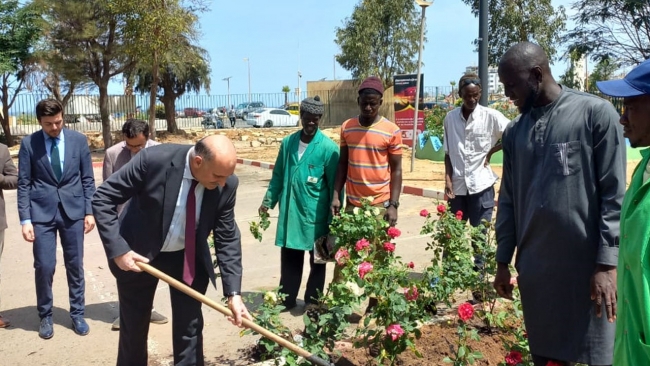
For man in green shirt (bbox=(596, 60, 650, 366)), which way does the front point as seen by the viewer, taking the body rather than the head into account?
to the viewer's left

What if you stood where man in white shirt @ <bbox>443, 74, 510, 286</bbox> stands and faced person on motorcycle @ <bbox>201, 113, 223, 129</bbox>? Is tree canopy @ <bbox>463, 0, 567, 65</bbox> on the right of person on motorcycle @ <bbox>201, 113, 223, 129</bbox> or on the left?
right

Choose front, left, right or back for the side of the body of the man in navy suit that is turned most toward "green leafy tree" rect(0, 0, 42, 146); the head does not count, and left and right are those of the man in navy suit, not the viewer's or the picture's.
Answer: back

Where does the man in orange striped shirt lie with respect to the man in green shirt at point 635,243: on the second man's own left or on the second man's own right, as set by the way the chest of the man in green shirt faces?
on the second man's own right

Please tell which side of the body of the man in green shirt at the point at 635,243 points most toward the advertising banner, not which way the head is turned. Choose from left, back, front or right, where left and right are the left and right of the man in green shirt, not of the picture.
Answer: right

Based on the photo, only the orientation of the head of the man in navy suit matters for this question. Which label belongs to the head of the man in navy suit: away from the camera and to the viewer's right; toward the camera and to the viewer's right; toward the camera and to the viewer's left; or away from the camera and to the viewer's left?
toward the camera and to the viewer's right

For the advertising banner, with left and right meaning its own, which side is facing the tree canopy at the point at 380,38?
back

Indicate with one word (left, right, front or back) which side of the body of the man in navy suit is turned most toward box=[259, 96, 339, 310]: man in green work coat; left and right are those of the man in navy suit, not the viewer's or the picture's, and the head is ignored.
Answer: left

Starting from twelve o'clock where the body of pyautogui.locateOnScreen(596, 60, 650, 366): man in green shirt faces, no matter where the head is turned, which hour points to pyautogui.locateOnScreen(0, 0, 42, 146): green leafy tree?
The green leafy tree is roughly at 1 o'clock from the man in green shirt.

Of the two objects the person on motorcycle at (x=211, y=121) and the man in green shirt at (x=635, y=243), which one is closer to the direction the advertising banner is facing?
the man in green shirt

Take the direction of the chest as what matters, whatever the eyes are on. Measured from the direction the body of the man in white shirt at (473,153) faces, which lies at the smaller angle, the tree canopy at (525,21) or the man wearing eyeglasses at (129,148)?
the man wearing eyeglasses

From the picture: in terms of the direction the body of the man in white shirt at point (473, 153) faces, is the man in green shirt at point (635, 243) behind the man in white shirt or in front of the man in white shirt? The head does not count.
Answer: in front

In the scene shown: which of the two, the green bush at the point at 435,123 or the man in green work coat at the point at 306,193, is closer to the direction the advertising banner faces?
the man in green work coat

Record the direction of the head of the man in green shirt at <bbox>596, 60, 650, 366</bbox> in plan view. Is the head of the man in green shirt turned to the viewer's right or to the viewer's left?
to the viewer's left

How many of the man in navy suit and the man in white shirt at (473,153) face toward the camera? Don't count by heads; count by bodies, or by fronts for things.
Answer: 2

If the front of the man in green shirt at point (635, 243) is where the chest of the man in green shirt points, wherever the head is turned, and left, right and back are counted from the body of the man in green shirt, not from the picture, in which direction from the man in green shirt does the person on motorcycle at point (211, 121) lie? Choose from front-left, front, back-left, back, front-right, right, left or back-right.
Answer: front-right

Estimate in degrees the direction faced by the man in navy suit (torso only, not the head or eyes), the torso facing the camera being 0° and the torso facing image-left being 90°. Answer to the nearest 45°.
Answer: approximately 0°
